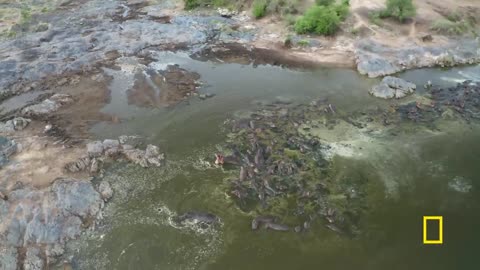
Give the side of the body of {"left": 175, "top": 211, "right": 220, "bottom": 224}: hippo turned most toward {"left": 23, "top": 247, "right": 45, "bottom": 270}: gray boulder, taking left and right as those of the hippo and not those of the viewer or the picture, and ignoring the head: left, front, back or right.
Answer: front

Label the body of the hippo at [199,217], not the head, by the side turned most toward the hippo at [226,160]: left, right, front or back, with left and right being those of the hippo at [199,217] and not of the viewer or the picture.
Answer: right

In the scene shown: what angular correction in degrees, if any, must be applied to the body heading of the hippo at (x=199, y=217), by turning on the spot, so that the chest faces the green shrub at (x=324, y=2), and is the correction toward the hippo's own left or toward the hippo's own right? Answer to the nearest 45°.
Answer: approximately 135° to the hippo's own right

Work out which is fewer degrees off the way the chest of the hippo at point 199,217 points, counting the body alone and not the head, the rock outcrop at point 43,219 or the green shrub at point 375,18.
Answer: the rock outcrop

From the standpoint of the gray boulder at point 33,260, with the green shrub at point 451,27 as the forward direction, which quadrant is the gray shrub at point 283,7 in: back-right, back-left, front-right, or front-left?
front-left

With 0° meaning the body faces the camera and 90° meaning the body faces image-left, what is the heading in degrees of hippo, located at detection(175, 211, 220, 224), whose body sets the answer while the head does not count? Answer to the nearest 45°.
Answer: approximately 90°

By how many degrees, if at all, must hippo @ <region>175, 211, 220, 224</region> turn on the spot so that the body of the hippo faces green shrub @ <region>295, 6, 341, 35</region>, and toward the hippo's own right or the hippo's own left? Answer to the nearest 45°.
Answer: approximately 135° to the hippo's own right

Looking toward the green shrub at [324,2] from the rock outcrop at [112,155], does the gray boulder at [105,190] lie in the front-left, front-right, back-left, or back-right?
back-right

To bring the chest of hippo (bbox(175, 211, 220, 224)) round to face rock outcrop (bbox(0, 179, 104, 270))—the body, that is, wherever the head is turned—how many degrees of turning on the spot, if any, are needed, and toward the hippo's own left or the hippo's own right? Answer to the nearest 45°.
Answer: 0° — it already faces it

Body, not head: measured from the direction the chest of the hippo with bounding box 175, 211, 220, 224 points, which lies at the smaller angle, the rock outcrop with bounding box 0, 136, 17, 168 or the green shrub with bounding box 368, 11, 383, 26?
the rock outcrop

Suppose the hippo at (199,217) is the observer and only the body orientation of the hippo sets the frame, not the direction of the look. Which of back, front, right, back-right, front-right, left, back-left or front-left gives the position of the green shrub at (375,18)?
back-right

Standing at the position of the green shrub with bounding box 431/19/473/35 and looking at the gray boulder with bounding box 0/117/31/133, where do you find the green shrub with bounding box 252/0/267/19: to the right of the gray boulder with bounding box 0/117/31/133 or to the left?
right
